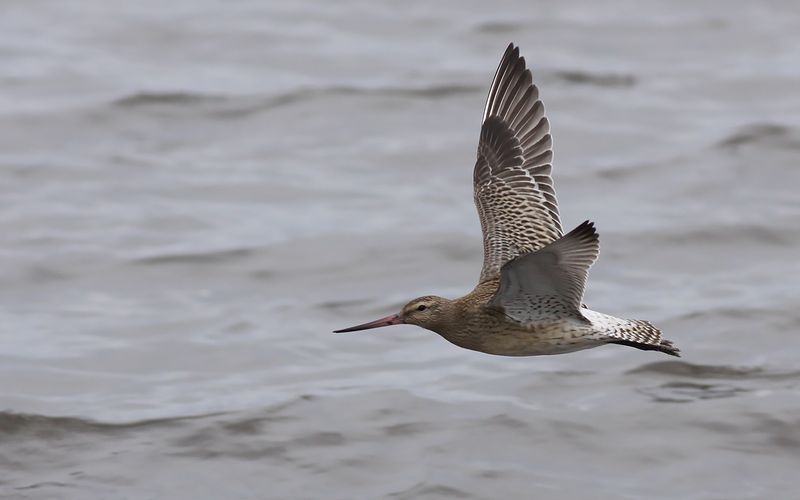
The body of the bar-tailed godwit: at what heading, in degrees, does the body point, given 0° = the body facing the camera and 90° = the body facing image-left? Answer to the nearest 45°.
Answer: approximately 90°
